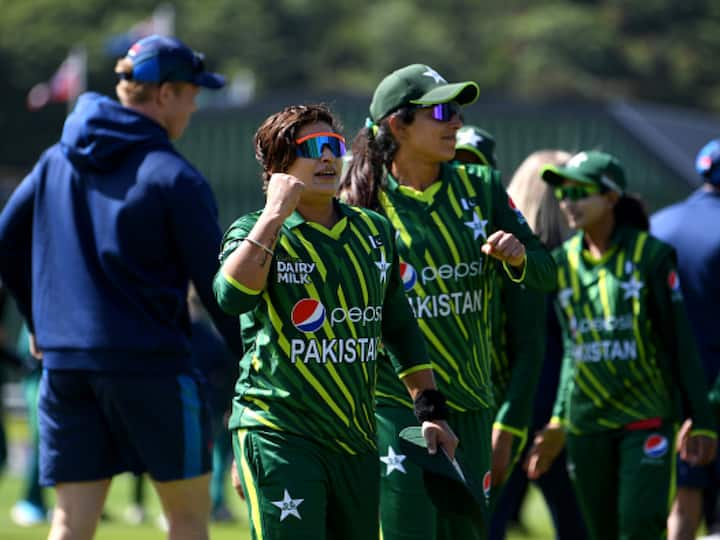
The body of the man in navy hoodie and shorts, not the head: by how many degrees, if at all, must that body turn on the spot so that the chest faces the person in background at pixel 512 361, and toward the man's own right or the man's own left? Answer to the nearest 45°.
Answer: approximately 45° to the man's own right

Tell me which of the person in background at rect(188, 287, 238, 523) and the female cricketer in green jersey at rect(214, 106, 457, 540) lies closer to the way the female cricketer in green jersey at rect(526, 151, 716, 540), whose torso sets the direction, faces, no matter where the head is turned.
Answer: the female cricketer in green jersey

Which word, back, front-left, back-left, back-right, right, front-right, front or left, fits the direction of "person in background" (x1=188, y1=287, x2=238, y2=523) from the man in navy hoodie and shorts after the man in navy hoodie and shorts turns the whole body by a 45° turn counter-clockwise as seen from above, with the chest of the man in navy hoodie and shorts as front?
front

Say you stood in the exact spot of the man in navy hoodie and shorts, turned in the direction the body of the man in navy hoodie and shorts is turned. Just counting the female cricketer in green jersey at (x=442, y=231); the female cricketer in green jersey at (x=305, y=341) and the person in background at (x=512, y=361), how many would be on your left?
0

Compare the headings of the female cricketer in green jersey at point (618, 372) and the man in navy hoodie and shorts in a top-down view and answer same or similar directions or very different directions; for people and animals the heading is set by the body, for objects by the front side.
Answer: very different directions

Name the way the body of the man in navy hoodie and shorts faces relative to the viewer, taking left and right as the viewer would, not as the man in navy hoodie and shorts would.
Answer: facing away from the viewer and to the right of the viewer

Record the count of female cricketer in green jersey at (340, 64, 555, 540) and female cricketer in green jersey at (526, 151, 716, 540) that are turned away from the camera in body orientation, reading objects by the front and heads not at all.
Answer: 0

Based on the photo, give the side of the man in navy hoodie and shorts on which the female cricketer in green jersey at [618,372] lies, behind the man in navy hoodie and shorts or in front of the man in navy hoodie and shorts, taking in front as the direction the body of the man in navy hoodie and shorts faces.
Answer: in front

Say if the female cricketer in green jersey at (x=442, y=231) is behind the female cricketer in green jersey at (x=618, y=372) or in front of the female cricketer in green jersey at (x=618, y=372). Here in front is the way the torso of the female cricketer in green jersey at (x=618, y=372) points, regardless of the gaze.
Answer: in front

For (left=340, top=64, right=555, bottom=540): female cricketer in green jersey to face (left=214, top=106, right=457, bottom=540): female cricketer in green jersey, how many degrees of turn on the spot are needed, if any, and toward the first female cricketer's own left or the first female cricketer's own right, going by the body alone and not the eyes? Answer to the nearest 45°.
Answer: approximately 90° to the first female cricketer's own right
